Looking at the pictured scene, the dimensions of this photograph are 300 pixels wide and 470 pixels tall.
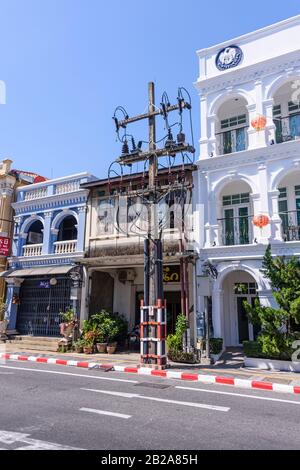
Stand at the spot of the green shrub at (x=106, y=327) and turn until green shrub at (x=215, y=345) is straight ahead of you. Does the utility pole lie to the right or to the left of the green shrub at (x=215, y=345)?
right

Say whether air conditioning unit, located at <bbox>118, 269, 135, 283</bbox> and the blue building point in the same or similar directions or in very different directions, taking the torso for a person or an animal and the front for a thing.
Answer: same or similar directions

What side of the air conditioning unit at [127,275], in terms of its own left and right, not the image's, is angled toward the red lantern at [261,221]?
left

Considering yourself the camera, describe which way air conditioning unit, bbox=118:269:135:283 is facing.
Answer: facing the viewer and to the left of the viewer

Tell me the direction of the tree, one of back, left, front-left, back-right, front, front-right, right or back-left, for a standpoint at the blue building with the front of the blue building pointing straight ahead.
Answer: left

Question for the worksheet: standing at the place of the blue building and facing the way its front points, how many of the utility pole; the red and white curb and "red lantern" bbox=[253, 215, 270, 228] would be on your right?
0

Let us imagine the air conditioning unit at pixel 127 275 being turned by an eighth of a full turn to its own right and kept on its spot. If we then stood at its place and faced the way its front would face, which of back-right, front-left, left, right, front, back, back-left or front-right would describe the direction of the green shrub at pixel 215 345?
back-left

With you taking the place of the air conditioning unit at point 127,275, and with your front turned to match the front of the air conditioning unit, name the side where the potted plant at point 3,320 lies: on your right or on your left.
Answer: on your right

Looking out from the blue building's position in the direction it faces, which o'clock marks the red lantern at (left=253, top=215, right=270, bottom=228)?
The red lantern is roughly at 9 o'clock from the blue building.

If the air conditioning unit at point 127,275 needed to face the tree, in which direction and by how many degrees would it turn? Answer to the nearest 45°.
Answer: approximately 90° to its left

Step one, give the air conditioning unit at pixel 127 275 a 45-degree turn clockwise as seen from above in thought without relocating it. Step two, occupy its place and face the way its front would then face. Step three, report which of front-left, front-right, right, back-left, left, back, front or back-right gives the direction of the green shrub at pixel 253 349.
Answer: back-left

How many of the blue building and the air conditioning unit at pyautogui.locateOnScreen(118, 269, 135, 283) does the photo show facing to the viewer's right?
0
